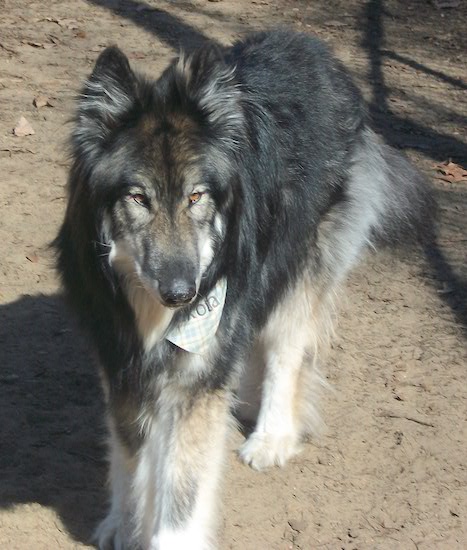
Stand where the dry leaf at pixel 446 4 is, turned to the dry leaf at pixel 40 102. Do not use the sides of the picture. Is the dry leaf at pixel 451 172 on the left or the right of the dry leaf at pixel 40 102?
left

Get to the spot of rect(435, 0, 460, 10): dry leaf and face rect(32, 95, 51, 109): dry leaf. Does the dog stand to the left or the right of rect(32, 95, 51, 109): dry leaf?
left

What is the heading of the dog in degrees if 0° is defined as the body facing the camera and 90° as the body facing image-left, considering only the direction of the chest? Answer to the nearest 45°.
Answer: approximately 45°

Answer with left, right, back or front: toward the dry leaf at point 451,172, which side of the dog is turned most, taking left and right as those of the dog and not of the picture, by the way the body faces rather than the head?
back

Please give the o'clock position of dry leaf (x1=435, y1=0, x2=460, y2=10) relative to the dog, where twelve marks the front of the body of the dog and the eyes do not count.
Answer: The dry leaf is roughly at 5 o'clock from the dog.

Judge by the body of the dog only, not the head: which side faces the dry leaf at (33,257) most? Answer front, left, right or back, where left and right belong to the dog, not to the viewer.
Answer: right

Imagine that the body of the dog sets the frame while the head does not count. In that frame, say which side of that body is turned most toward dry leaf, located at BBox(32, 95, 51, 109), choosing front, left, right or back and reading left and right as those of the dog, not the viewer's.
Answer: right
